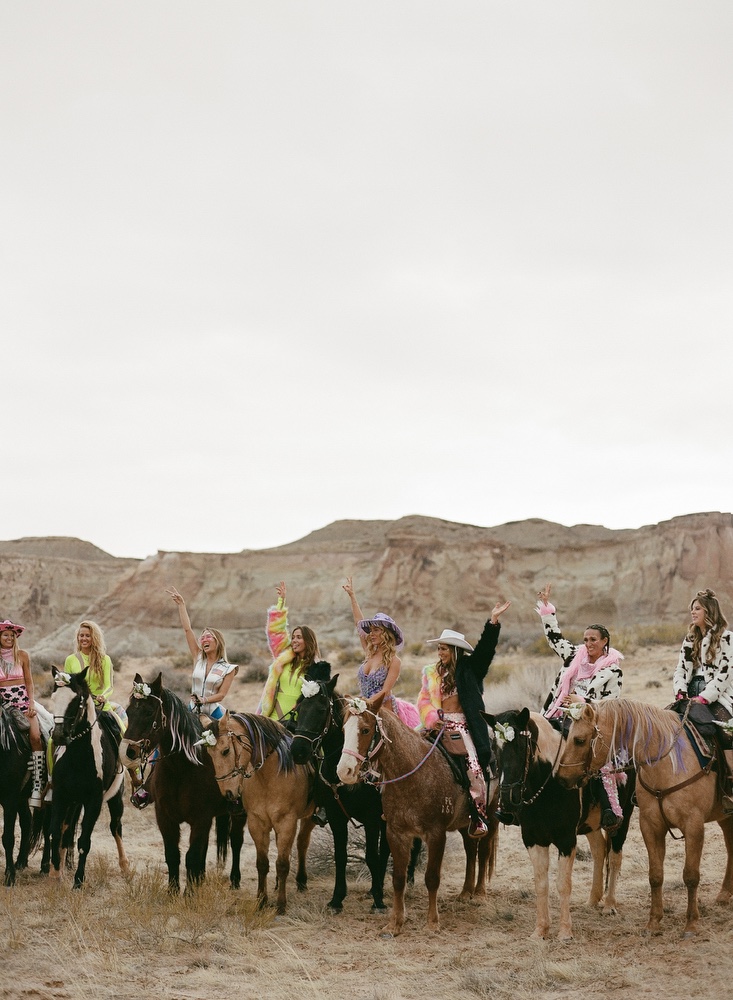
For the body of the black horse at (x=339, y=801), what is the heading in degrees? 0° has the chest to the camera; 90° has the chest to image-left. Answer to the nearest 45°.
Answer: approximately 45°

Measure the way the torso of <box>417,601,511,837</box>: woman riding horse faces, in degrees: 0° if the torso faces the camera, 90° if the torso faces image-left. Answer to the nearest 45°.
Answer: approximately 45°

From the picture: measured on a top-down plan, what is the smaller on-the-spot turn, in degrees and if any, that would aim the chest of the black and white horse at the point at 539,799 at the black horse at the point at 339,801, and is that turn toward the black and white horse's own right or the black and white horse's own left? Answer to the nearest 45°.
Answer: approximately 90° to the black and white horse's own right

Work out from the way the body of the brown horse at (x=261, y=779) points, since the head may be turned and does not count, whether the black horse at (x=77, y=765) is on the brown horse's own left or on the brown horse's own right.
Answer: on the brown horse's own right
